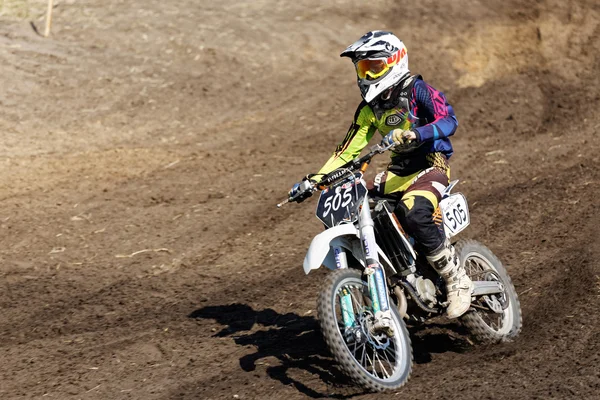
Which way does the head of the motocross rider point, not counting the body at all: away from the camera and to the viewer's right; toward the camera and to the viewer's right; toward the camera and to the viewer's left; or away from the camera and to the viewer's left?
toward the camera and to the viewer's left

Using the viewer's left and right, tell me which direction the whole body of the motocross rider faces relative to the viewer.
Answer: facing the viewer and to the left of the viewer
